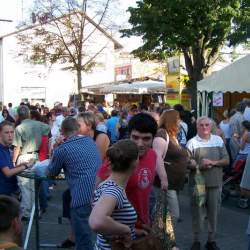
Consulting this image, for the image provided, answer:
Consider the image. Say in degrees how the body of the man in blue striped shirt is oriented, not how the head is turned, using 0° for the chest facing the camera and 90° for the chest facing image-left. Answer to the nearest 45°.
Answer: approximately 135°

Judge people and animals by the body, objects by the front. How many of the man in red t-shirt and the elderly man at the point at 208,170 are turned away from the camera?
0

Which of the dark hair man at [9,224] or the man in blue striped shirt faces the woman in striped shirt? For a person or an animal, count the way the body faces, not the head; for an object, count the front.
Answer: the dark hair man

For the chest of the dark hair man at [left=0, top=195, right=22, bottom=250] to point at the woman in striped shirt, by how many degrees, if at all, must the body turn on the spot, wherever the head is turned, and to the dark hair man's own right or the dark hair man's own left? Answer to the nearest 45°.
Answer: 0° — they already face them

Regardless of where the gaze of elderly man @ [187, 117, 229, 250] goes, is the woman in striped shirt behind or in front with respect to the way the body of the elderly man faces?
in front

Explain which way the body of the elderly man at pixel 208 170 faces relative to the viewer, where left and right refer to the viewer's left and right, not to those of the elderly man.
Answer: facing the viewer

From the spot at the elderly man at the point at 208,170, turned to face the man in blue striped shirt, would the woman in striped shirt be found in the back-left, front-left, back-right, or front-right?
front-left

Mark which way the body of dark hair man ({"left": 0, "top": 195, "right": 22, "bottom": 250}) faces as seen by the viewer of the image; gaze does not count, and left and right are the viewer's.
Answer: facing away from the viewer and to the right of the viewer

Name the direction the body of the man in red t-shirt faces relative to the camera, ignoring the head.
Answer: toward the camera

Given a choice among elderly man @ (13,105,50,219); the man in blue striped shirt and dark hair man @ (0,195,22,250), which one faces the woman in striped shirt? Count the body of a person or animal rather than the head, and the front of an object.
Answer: the dark hair man
